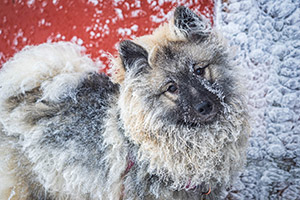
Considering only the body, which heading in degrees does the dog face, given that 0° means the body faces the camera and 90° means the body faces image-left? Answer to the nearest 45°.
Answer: approximately 315°
